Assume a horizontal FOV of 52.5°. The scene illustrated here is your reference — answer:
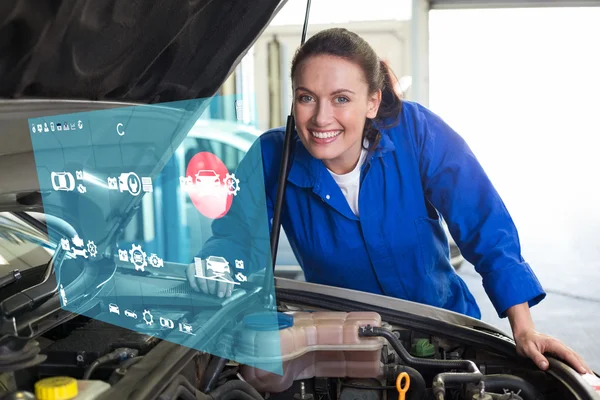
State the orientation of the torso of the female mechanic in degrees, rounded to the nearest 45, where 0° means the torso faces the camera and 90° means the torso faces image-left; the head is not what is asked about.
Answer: approximately 0°
